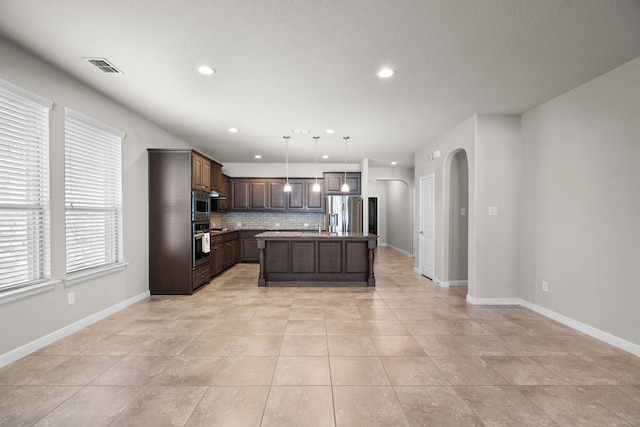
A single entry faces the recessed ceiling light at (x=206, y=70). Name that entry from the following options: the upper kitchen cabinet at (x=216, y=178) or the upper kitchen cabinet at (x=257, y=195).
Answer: the upper kitchen cabinet at (x=257, y=195)

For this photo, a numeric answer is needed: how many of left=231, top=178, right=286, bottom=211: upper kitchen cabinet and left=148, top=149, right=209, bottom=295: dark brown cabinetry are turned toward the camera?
1

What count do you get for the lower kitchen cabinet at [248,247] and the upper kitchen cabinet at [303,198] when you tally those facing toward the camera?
2

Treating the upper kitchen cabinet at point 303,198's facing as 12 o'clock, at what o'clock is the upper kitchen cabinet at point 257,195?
the upper kitchen cabinet at point 257,195 is roughly at 3 o'clock from the upper kitchen cabinet at point 303,198.

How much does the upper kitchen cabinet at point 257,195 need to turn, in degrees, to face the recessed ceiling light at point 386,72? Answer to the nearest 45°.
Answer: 0° — it already faces it

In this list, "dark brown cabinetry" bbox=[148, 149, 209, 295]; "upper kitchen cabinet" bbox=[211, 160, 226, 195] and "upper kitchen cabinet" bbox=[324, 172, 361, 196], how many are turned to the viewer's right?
2

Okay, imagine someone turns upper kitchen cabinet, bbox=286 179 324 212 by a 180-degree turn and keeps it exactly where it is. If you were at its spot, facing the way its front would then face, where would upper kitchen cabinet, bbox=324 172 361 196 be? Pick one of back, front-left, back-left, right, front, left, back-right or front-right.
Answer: right

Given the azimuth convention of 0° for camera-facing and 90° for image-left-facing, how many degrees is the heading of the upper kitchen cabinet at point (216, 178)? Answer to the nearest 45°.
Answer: approximately 270°

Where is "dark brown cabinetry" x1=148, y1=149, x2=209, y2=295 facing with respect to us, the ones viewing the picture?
facing to the right of the viewer
